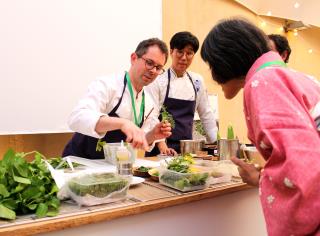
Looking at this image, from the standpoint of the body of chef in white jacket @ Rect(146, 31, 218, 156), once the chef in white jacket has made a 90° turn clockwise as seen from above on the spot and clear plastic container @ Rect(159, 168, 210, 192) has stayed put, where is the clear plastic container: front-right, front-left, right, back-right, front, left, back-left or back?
left

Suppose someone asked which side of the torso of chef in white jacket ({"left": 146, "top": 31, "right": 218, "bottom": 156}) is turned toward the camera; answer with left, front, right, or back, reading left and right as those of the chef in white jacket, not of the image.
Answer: front

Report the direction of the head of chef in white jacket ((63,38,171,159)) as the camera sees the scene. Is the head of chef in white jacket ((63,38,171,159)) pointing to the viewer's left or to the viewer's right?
to the viewer's right

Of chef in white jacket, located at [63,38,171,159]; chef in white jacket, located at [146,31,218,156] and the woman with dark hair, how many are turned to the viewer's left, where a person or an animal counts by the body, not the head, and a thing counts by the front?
1

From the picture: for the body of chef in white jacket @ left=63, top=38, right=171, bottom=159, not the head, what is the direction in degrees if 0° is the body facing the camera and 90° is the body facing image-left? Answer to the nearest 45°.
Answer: approximately 315°

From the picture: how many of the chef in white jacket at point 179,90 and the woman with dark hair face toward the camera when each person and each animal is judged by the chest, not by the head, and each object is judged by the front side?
1

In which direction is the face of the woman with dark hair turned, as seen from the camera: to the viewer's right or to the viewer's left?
to the viewer's left

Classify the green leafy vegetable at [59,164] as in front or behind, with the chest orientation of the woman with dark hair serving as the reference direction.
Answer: in front

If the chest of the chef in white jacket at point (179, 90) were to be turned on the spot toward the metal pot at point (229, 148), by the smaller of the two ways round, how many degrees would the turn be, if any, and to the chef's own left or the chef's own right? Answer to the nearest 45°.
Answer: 0° — they already face it

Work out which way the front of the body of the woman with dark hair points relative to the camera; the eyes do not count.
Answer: to the viewer's left
